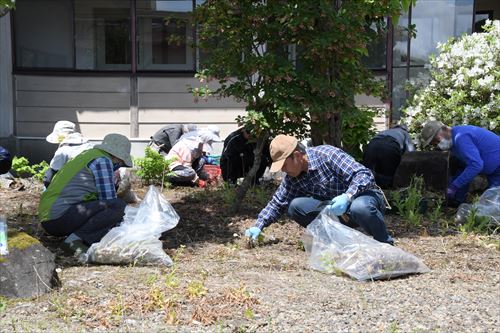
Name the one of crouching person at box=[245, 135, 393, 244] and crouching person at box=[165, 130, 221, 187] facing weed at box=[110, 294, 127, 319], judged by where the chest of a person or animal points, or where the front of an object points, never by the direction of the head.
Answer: crouching person at box=[245, 135, 393, 244]

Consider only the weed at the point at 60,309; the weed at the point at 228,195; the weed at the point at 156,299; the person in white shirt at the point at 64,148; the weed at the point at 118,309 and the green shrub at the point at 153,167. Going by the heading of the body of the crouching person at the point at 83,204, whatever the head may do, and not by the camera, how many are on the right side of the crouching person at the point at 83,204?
3

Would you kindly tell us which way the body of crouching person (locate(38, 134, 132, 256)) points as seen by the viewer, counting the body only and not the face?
to the viewer's right

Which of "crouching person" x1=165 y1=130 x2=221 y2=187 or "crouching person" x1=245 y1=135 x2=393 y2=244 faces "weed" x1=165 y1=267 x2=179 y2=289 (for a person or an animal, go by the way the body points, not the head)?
"crouching person" x1=245 y1=135 x2=393 y2=244

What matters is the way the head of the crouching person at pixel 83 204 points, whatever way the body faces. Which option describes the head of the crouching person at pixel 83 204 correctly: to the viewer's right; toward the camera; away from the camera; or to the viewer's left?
to the viewer's right

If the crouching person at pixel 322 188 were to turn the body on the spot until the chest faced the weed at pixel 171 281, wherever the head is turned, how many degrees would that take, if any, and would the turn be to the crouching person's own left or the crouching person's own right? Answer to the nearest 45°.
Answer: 0° — they already face it

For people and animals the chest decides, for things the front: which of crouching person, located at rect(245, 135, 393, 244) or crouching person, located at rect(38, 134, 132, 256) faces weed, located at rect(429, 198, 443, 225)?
crouching person, located at rect(38, 134, 132, 256)

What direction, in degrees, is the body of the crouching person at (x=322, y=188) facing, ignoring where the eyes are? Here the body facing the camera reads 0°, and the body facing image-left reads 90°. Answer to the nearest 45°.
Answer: approximately 45°

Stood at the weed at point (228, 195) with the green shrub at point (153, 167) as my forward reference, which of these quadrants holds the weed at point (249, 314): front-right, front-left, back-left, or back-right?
back-left
